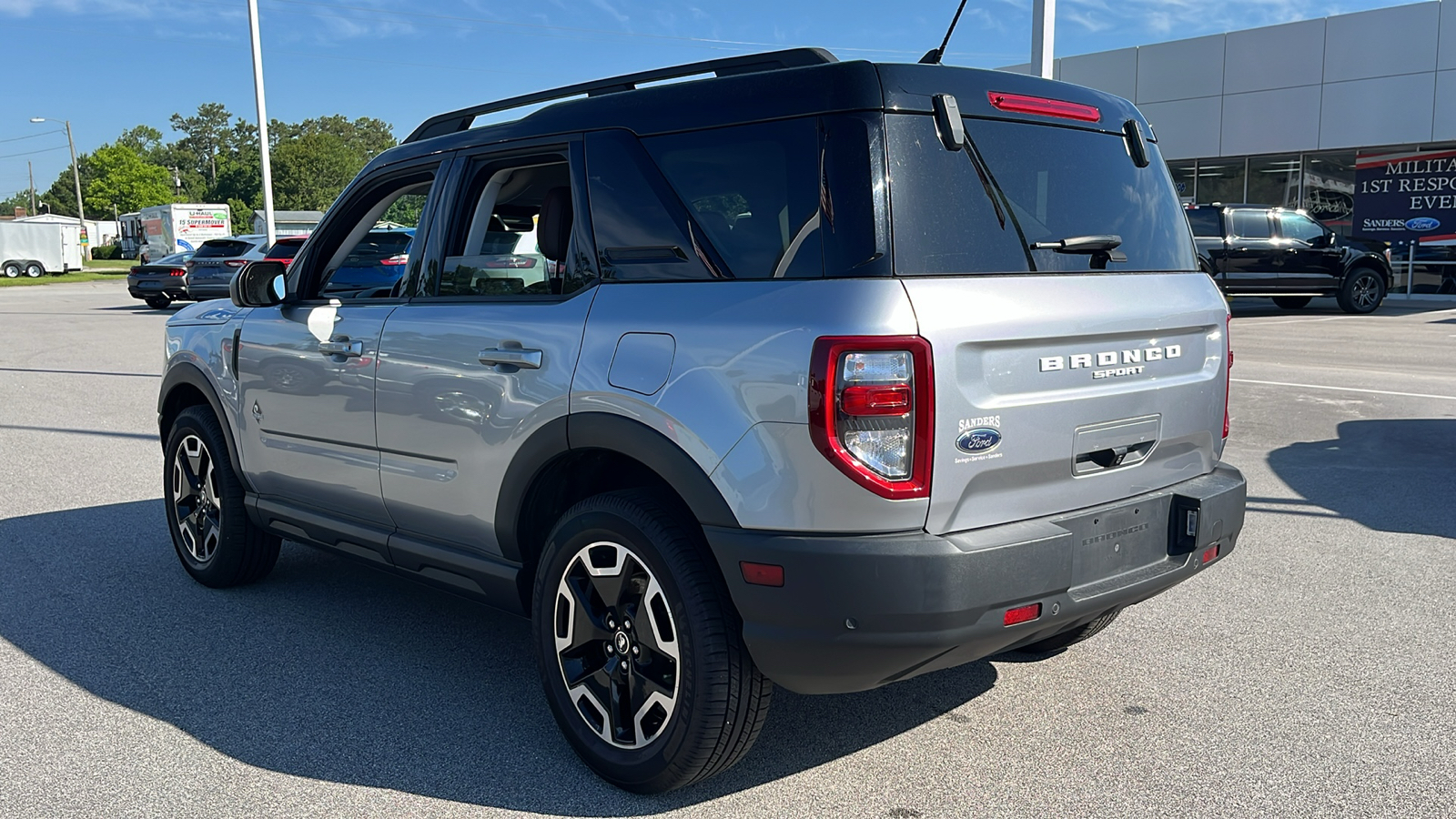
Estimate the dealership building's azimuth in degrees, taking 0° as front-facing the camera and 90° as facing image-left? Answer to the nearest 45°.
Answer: approximately 45°

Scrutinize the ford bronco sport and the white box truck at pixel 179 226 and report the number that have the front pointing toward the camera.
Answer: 0

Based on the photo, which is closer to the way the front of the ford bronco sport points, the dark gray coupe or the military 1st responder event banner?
the dark gray coupe

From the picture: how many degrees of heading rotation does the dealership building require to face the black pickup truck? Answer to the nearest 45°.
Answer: approximately 45° to its left

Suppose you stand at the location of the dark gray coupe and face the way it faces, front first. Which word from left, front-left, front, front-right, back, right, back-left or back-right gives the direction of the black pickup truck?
right

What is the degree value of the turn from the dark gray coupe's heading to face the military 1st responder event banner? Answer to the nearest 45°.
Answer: approximately 90° to its right

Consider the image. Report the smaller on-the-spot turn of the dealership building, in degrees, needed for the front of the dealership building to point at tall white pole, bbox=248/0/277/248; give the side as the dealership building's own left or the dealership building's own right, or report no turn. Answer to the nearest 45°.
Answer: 0° — it already faces it

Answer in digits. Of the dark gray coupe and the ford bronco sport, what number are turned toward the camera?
0

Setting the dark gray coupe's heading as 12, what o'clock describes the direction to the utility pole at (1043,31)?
The utility pole is roughly at 4 o'clock from the dark gray coupe.

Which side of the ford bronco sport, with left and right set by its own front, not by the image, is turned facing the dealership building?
right

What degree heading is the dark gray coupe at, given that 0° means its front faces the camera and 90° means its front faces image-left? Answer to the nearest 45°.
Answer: approximately 225°
